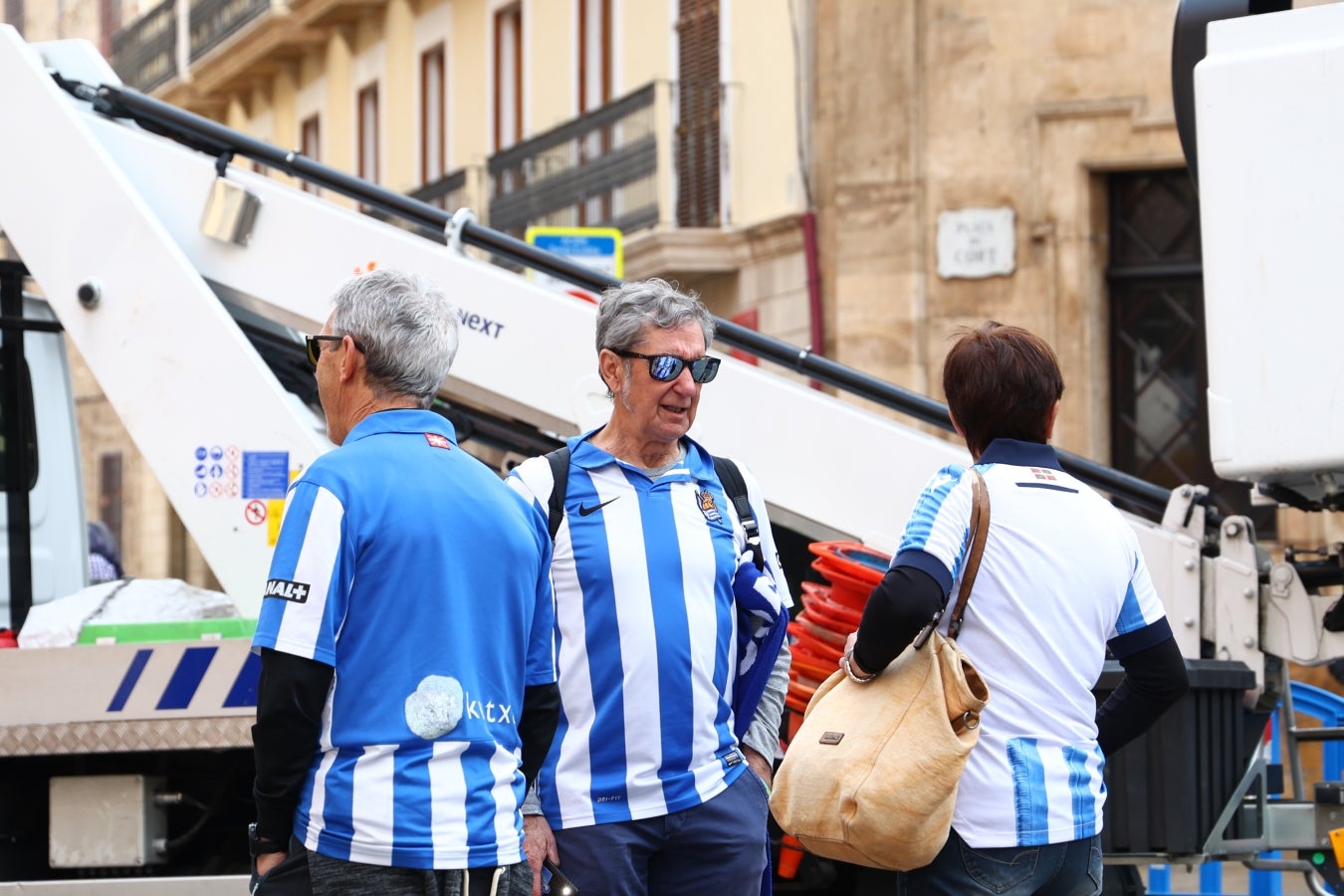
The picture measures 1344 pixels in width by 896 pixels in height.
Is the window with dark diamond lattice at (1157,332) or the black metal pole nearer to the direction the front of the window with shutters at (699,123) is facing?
the black metal pole

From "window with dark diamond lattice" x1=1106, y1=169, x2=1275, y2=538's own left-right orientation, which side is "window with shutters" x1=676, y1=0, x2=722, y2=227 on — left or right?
on its right

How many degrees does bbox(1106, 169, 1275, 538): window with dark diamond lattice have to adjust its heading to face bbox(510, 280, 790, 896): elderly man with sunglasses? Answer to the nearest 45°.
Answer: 0° — it already faces them

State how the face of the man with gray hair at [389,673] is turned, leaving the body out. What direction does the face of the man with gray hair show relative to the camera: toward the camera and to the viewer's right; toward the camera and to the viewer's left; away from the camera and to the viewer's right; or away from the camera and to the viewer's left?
away from the camera and to the viewer's left

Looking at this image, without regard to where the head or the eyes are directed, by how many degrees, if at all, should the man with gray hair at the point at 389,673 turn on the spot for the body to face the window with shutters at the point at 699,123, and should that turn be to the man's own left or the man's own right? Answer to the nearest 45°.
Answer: approximately 45° to the man's own right

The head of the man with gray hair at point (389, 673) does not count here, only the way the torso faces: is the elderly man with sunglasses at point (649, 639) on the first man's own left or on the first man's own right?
on the first man's own right

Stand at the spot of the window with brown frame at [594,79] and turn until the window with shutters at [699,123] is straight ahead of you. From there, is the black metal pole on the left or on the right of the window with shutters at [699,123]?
right

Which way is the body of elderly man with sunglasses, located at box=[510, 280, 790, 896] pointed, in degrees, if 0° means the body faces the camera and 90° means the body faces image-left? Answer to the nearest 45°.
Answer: approximately 315°

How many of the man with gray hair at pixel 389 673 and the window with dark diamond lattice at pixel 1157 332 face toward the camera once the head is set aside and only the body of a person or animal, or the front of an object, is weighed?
1

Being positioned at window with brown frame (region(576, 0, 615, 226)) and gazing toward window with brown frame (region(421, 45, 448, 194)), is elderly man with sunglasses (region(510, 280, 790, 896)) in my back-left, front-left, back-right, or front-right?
back-left
